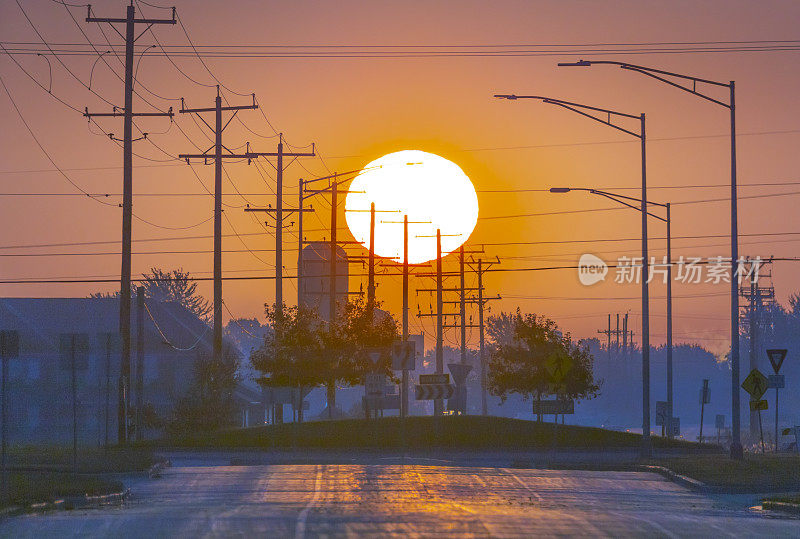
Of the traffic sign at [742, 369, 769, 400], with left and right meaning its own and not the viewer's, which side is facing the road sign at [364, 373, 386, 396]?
right

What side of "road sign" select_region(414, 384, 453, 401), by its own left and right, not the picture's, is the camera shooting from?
front

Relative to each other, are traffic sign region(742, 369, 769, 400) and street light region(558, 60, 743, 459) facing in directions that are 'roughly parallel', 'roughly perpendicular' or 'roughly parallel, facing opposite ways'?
roughly perpendicular

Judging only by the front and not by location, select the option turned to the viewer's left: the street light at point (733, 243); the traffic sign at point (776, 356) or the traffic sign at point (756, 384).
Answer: the street light

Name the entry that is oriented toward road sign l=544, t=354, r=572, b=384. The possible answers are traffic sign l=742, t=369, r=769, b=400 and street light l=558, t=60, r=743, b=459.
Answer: the street light

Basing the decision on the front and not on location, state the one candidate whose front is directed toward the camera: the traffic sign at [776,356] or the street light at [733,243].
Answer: the traffic sign

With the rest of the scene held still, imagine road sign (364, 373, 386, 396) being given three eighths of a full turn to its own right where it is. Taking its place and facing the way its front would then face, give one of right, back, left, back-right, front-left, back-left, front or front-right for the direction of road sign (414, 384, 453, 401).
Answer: back

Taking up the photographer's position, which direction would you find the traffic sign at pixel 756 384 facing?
facing the viewer

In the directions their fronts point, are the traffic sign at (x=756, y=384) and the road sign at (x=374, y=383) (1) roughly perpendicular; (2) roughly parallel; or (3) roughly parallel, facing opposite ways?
roughly parallel

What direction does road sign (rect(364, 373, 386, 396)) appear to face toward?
toward the camera

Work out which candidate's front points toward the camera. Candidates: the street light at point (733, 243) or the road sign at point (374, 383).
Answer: the road sign

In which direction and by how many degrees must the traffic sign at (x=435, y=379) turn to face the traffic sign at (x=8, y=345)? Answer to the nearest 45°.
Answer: approximately 45° to its right

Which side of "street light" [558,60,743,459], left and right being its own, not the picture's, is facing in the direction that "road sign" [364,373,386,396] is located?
front

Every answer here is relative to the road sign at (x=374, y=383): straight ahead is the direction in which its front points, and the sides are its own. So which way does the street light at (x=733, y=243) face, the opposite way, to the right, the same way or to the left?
to the right

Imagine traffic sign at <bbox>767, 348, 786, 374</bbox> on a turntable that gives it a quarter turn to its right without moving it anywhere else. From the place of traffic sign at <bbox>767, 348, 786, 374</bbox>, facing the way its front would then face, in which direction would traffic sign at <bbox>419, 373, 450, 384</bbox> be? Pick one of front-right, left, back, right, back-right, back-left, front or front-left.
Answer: front

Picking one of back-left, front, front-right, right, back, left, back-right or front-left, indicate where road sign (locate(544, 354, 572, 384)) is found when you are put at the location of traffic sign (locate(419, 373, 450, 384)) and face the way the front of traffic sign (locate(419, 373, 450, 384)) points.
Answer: front-left
